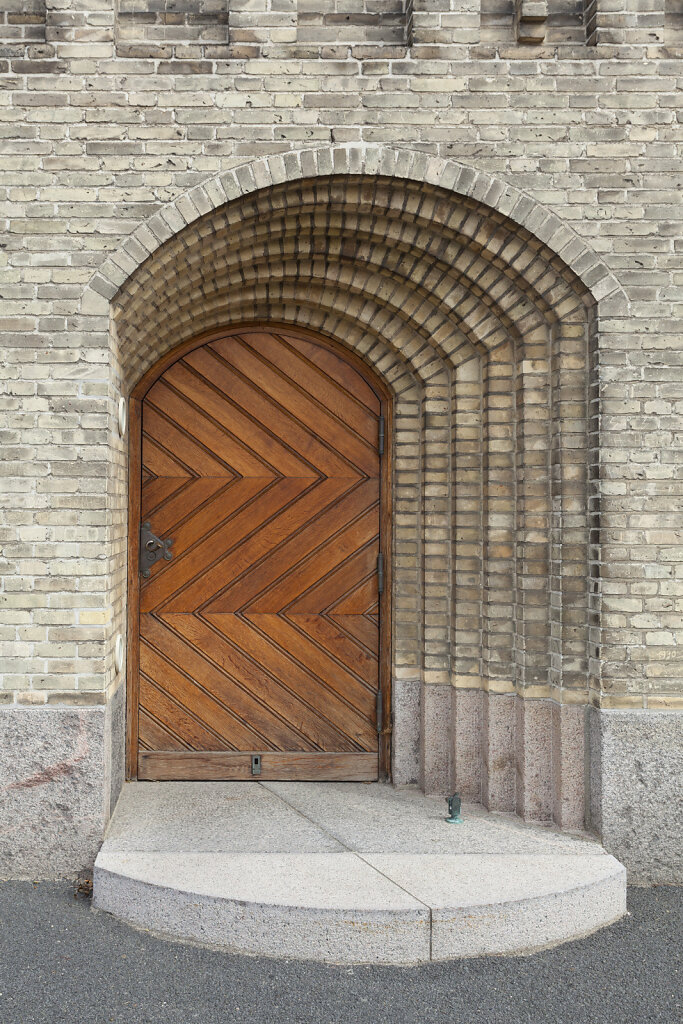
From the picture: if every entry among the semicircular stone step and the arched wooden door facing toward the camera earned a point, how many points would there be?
2

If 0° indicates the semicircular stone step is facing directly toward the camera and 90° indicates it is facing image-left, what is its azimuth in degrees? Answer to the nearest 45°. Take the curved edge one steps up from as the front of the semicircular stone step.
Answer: approximately 0°

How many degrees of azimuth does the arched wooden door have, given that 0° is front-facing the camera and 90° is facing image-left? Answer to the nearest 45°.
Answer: approximately 0°
